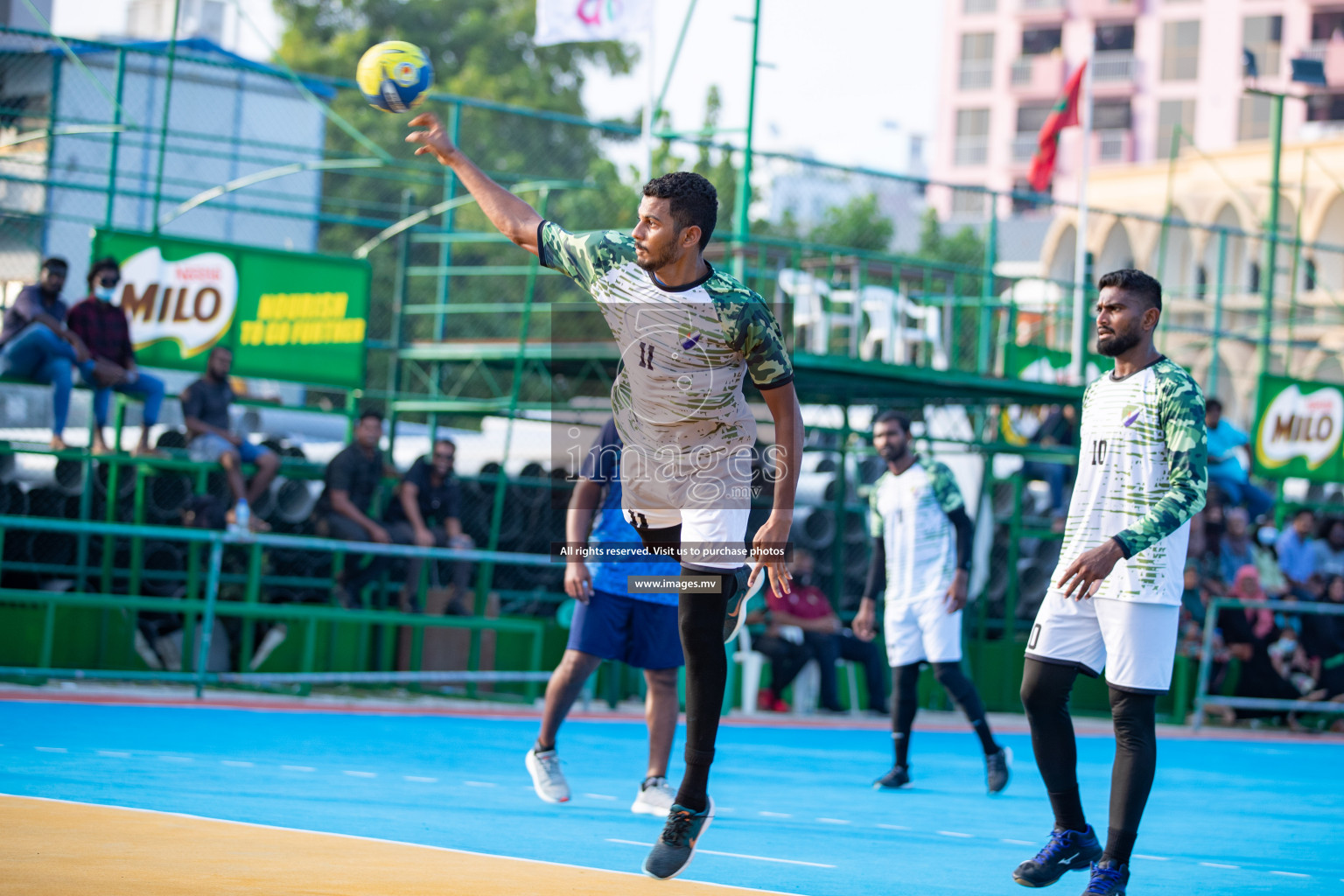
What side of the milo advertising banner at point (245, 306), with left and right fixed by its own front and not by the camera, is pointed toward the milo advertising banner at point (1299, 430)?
left

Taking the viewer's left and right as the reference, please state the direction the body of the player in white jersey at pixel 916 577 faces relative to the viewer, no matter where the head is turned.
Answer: facing the viewer and to the left of the viewer

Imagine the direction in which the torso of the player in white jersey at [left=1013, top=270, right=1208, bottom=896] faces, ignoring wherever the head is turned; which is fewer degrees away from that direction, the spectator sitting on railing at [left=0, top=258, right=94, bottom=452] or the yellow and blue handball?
the yellow and blue handball

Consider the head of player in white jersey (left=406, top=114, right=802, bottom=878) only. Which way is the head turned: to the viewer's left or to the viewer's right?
to the viewer's left

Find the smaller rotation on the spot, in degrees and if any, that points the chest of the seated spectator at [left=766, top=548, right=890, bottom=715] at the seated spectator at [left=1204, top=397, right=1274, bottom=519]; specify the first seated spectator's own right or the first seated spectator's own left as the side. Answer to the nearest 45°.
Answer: approximately 90° to the first seated spectator's own left

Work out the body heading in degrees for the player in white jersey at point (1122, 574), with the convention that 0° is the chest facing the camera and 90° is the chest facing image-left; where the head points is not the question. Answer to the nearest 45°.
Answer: approximately 45°

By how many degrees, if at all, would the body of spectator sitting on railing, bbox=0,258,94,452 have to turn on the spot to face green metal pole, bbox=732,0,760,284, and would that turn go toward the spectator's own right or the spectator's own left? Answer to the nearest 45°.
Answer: approximately 45° to the spectator's own left

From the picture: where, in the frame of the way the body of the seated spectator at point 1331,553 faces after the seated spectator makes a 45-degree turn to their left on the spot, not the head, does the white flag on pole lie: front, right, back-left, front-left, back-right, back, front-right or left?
right

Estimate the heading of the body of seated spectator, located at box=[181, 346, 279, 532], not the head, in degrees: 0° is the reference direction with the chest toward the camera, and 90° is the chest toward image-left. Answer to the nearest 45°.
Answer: approximately 315°

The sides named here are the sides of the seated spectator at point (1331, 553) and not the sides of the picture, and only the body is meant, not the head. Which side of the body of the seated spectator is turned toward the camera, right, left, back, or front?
front

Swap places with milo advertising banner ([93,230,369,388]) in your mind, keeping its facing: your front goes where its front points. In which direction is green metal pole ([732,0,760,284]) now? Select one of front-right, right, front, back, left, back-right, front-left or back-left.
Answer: left

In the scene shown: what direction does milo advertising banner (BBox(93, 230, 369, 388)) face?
toward the camera

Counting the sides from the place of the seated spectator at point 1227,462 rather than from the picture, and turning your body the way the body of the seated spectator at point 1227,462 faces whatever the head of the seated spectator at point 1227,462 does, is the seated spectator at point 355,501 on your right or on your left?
on your right

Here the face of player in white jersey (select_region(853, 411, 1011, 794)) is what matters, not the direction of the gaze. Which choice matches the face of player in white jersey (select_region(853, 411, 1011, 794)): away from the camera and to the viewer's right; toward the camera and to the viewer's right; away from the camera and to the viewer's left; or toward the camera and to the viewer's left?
toward the camera and to the viewer's left

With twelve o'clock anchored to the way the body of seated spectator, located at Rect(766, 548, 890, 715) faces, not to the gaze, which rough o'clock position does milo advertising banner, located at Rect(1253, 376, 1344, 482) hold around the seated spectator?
The milo advertising banner is roughly at 9 o'clock from the seated spectator.
